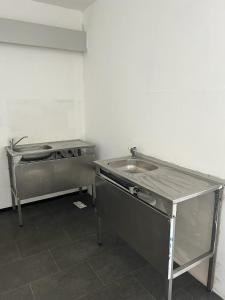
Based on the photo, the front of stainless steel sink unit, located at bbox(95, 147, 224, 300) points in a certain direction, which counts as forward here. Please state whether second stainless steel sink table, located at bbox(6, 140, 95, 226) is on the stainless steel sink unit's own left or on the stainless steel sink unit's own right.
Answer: on the stainless steel sink unit's own right

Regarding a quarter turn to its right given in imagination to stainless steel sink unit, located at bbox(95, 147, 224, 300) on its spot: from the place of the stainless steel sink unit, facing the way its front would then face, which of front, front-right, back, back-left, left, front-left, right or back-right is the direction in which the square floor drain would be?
front

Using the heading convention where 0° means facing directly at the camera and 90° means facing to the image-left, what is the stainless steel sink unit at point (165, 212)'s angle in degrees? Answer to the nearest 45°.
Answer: approximately 45°
